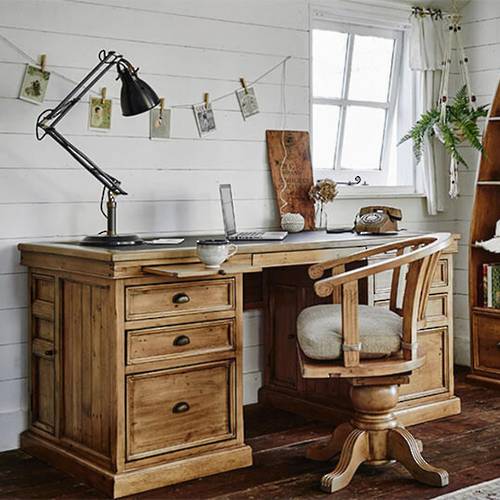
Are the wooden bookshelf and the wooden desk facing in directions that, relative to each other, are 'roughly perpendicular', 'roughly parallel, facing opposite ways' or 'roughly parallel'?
roughly perpendicular

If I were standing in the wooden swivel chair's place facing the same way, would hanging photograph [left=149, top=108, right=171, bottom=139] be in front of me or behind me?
in front

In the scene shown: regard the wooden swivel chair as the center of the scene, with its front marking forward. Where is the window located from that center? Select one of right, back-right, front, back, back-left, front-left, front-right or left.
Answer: right

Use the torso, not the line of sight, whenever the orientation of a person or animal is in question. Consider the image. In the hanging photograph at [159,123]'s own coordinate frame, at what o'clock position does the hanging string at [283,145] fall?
The hanging string is roughly at 8 o'clock from the hanging photograph.

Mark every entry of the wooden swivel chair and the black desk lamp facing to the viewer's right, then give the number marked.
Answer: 1

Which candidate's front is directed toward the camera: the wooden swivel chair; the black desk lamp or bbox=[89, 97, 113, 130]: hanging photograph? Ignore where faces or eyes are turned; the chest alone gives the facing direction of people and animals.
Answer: the hanging photograph

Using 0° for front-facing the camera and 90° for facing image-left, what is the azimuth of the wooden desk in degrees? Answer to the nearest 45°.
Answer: approximately 315°

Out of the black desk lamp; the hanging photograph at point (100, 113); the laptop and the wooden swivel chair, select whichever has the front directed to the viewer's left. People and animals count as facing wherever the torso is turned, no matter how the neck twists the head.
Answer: the wooden swivel chair

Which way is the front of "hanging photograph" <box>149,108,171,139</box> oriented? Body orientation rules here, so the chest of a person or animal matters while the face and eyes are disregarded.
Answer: toward the camera

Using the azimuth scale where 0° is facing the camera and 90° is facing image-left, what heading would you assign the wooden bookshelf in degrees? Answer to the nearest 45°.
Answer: approximately 45°

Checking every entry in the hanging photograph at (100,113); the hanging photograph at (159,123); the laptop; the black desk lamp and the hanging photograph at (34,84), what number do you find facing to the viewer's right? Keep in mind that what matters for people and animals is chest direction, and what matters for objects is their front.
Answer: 2

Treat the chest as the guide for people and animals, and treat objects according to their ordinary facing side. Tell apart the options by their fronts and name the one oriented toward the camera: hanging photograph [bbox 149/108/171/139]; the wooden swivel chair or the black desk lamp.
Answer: the hanging photograph

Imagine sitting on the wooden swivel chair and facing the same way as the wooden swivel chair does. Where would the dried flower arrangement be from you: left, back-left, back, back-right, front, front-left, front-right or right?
right

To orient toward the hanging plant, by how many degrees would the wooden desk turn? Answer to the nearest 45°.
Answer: approximately 90° to its left

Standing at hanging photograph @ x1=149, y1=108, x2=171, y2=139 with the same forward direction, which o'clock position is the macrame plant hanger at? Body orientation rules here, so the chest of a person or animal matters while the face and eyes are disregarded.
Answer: The macrame plant hanger is roughly at 8 o'clock from the hanging photograph.

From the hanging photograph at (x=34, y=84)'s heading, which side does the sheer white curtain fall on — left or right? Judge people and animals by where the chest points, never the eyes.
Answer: on its left
